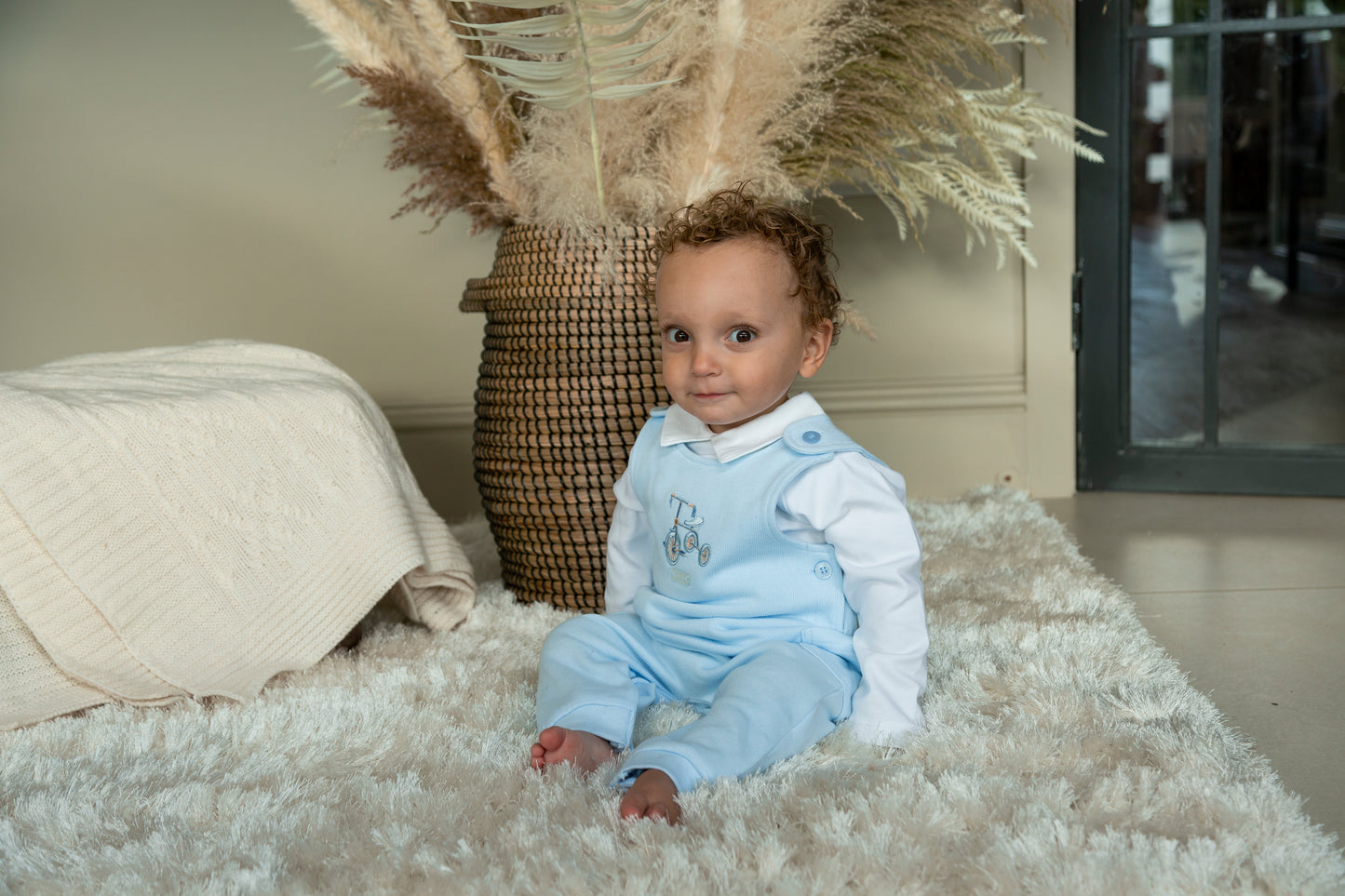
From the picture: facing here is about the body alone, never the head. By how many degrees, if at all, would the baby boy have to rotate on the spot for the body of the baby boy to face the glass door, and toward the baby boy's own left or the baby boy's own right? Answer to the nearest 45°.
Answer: approximately 180°

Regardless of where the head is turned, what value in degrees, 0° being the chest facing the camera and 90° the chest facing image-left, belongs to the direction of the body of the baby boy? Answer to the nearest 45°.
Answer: approximately 45°
